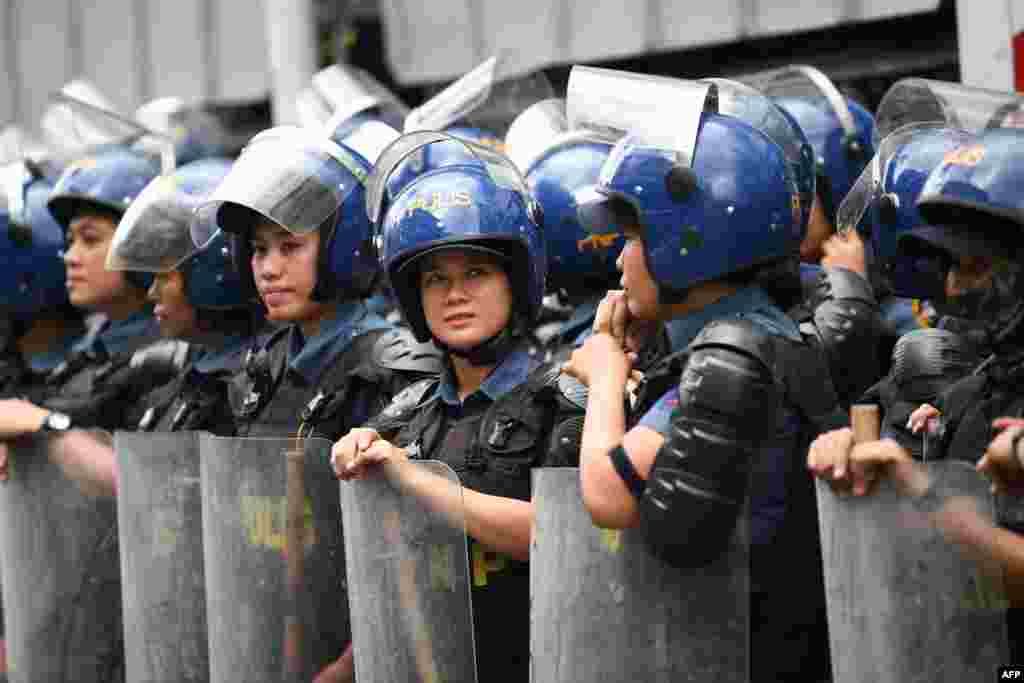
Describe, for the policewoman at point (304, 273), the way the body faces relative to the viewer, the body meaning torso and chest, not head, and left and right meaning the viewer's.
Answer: facing the viewer and to the left of the viewer

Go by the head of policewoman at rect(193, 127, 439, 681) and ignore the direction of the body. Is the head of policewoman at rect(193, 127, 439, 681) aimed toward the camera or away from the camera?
toward the camera

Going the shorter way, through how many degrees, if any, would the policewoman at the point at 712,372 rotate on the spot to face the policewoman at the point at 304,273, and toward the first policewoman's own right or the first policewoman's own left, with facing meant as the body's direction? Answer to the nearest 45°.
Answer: approximately 45° to the first policewoman's own right

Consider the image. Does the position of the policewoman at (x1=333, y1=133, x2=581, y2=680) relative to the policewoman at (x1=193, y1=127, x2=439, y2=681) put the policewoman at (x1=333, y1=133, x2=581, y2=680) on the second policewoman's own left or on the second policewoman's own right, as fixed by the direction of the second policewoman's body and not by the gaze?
on the second policewoman's own left

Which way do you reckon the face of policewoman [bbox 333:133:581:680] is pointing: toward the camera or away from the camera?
toward the camera

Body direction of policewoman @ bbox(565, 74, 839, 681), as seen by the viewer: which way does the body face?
to the viewer's left

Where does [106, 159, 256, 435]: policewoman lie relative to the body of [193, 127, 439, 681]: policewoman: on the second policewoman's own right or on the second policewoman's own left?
on the second policewoman's own right

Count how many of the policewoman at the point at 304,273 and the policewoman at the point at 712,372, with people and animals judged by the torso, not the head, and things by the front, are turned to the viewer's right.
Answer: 0

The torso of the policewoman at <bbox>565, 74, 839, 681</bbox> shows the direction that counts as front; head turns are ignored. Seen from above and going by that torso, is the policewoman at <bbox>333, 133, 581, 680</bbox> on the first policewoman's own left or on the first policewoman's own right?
on the first policewoman's own right

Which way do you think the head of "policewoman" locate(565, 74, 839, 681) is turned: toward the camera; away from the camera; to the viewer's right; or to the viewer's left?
to the viewer's left
